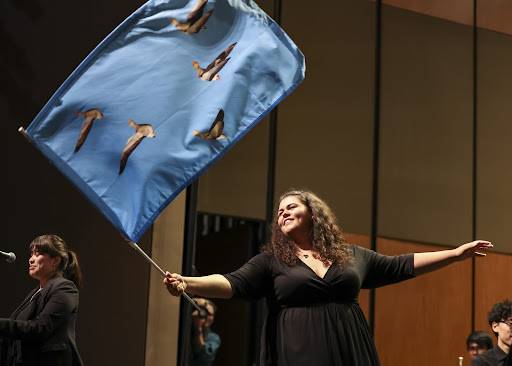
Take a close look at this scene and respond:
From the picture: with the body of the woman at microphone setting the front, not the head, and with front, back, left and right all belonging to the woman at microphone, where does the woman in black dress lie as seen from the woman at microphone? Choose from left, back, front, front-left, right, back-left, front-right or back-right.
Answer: back-left

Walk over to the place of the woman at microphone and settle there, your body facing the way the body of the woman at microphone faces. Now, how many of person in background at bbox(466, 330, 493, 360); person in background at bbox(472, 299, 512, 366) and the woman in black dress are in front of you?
0

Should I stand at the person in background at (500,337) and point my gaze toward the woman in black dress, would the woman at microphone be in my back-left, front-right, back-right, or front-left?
front-right

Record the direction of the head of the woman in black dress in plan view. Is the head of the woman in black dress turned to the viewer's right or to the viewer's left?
to the viewer's left

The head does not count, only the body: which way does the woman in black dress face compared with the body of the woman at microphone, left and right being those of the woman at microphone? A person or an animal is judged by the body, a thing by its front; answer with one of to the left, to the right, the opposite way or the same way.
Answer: to the left

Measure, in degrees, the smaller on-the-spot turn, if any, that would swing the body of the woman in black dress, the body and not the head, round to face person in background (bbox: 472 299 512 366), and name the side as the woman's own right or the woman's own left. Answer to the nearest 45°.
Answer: approximately 135° to the woman's own left

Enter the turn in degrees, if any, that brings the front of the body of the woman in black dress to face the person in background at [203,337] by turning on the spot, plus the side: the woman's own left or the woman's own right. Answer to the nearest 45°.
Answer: approximately 180°

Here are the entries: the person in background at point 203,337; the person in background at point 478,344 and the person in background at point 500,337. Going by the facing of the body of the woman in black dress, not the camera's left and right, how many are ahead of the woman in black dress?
0

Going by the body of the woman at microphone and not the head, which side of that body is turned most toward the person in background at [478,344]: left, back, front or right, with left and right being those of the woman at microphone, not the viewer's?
back

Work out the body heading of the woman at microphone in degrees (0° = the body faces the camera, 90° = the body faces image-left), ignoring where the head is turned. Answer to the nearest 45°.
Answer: approximately 90°

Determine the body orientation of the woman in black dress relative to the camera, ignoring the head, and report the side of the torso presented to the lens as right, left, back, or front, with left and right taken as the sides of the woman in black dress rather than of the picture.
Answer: front

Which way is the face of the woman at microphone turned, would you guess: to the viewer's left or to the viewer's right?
to the viewer's left
